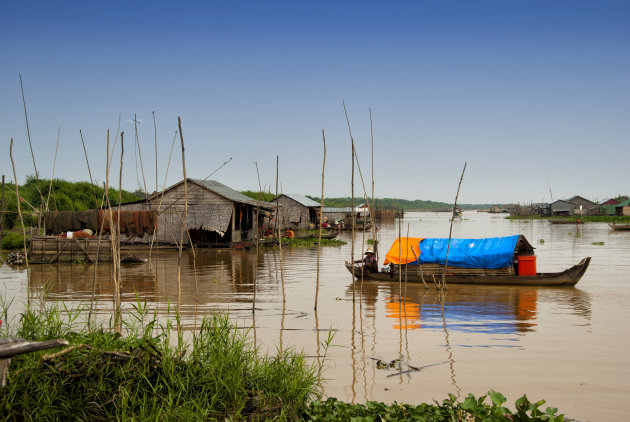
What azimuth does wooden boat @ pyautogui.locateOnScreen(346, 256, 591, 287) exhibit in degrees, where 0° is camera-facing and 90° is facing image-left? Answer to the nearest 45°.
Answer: approximately 270°

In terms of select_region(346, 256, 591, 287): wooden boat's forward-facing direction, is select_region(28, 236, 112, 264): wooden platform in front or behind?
behind

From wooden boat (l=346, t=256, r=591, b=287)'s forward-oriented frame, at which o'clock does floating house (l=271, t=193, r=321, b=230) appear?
The floating house is roughly at 8 o'clock from the wooden boat.

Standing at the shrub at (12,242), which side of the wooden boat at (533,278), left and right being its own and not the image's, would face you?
back

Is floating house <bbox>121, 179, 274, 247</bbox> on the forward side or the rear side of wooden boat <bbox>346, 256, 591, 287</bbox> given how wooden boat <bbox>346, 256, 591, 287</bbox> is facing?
on the rear side
